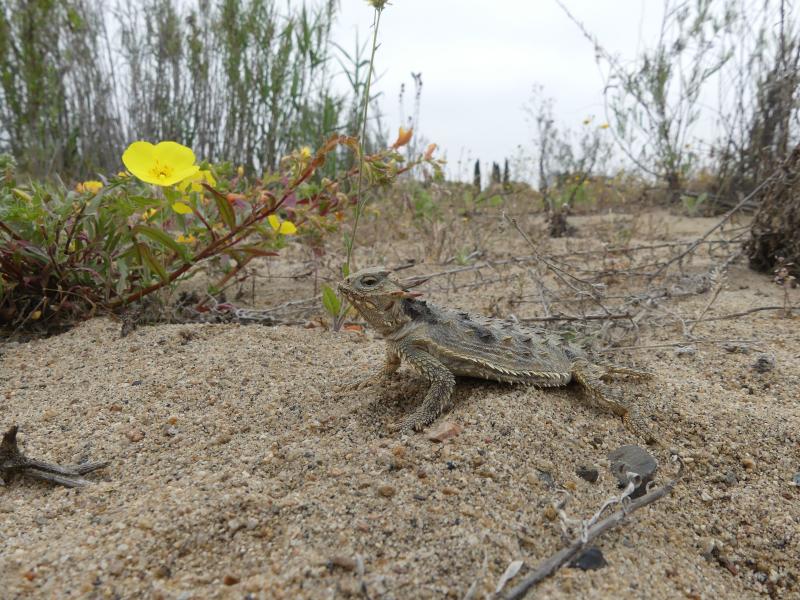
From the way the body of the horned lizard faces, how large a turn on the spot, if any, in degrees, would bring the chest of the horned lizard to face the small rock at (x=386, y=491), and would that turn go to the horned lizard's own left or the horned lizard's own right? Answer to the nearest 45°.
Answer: approximately 90° to the horned lizard's own left

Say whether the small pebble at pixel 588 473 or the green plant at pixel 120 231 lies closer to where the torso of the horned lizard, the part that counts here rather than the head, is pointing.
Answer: the green plant

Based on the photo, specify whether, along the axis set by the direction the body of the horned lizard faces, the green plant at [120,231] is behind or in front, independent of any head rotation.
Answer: in front

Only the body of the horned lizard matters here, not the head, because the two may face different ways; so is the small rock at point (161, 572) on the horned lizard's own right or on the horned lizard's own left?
on the horned lizard's own left

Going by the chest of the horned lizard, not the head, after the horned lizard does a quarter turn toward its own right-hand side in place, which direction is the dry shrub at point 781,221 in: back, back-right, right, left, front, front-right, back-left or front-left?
front-right

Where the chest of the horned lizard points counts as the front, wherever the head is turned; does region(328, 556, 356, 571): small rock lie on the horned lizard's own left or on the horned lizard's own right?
on the horned lizard's own left

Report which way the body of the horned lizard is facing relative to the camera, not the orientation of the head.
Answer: to the viewer's left

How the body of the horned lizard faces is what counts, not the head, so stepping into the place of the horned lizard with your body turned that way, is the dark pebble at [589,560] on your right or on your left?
on your left

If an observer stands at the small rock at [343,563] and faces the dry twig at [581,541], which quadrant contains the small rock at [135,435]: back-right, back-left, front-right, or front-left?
back-left

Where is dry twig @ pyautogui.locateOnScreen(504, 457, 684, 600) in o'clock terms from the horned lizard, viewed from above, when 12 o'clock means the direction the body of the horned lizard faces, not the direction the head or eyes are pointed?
The dry twig is roughly at 8 o'clock from the horned lizard.

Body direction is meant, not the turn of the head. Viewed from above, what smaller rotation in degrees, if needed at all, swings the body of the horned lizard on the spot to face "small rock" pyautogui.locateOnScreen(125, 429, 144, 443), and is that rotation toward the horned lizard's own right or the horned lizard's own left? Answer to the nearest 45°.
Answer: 0° — it already faces it

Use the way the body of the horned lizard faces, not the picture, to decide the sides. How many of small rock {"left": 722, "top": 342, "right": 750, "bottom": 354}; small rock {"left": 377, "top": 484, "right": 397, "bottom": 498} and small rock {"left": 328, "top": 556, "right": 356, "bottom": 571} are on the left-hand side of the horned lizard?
2

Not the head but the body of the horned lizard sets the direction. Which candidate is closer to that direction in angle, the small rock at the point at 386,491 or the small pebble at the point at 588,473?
the small rock
